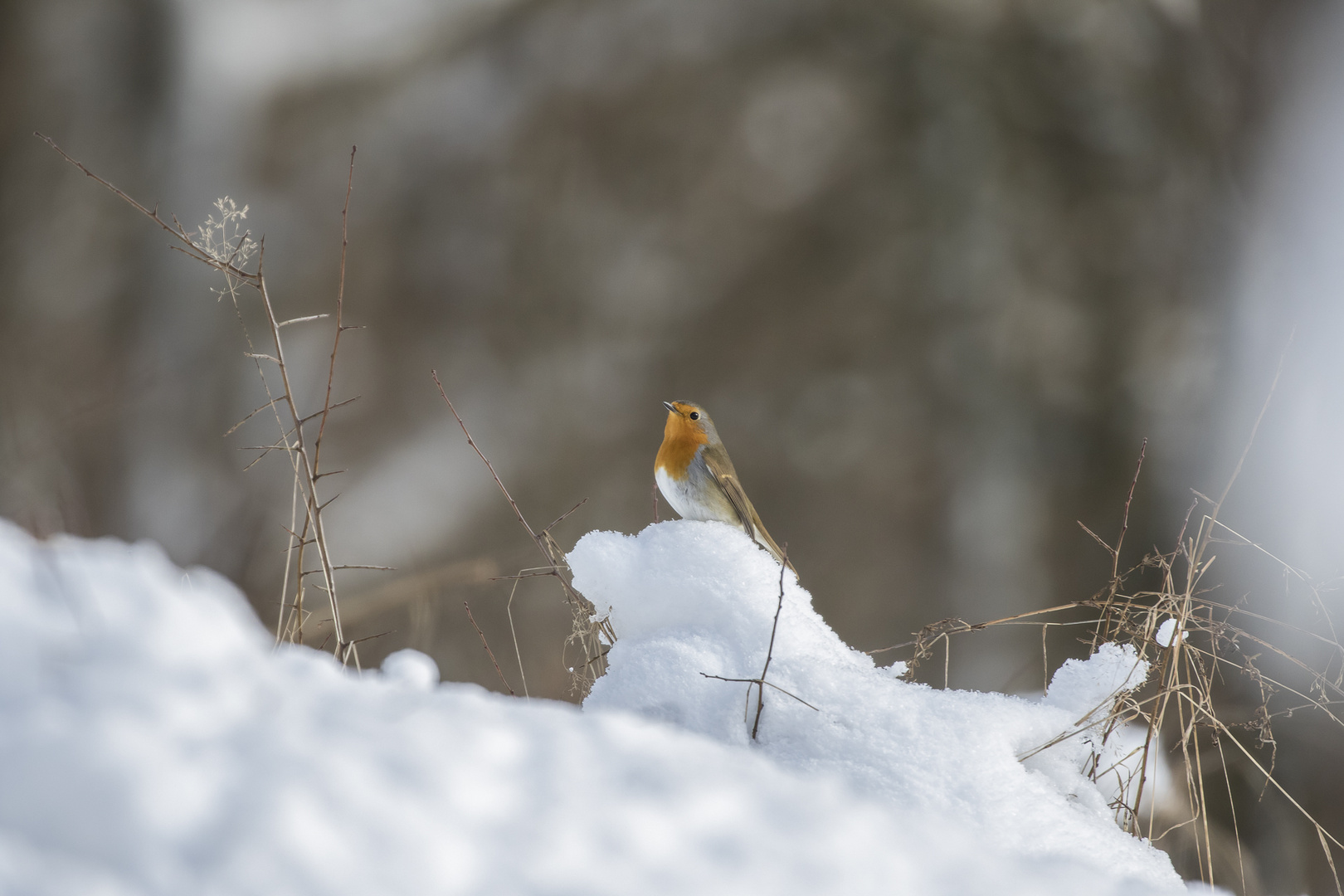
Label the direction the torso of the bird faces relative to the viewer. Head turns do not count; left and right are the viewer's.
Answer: facing to the left of the viewer
